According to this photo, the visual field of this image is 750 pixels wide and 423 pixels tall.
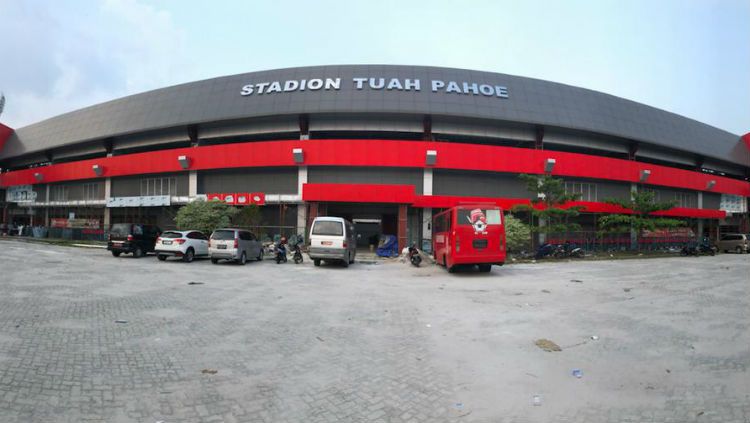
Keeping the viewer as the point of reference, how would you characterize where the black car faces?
facing away from the viewer and to the right of the viewer

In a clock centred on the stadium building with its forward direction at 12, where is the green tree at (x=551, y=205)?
The green tree is roughly at 10 o'clock from the stadium building.

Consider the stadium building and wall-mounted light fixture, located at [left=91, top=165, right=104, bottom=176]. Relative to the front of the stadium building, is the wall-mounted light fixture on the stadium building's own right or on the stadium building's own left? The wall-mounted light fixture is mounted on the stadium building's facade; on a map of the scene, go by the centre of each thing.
on the stadium building's own right
